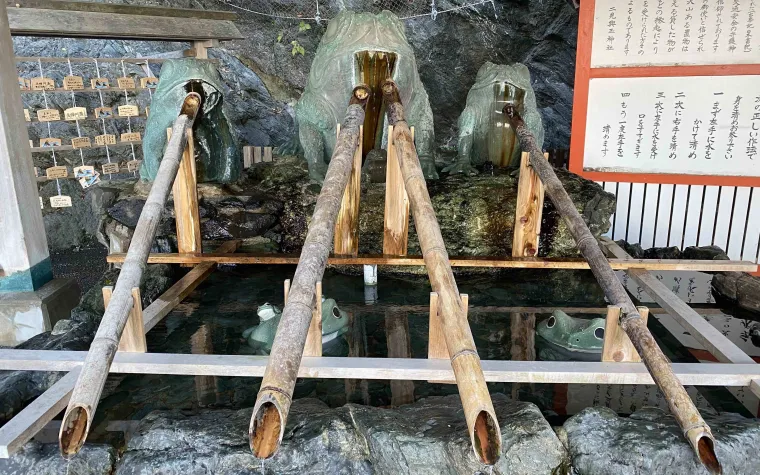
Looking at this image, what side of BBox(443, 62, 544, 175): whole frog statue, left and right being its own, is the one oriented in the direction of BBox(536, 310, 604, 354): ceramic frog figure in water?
front

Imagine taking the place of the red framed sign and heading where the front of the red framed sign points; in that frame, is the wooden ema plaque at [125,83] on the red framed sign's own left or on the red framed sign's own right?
on the red framed sign's own right

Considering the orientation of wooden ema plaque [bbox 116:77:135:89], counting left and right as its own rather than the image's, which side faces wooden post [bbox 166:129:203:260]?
front

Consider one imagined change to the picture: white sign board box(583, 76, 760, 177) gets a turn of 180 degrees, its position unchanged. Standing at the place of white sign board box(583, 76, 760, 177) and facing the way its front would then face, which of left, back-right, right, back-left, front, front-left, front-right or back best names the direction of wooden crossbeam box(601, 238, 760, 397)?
back

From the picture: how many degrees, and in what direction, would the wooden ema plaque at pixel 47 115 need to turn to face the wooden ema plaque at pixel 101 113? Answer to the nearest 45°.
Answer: approximately 135° to its left

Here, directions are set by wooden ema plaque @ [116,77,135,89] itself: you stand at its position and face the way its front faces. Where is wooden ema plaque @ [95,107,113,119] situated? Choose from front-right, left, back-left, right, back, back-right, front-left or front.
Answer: back-right

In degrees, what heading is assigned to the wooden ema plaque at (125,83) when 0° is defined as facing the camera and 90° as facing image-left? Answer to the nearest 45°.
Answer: approximately 0°

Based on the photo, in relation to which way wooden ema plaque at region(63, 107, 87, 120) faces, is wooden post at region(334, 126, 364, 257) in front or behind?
in front
